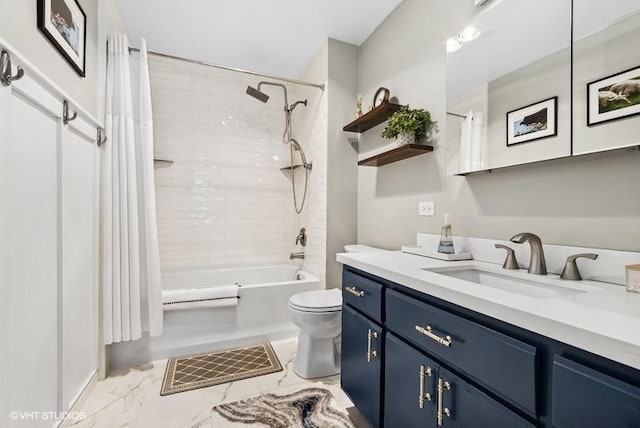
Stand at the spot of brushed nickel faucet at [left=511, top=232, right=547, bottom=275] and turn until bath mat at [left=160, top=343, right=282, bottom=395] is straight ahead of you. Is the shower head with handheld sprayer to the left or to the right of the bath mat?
right

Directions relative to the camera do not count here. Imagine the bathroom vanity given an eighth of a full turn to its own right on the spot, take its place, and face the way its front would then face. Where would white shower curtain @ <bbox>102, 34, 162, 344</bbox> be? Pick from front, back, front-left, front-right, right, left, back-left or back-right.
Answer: front

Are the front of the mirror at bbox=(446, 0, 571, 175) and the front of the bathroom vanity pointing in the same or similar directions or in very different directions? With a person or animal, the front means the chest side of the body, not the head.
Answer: same or similar directions

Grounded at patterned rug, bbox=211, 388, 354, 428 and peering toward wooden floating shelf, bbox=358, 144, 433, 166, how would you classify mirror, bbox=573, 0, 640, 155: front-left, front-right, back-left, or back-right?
front-right

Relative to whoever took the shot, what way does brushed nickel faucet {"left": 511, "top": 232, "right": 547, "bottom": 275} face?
facing the viewer and to the left of the viewer

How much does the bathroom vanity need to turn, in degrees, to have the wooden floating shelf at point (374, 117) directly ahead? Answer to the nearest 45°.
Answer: approximately 90° to its right

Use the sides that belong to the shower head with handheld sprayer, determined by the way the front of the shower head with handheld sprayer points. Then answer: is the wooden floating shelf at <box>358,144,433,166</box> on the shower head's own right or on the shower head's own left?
on the shower head's own left

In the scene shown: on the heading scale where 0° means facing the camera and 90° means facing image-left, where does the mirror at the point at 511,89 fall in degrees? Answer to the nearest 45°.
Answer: approximately 45°

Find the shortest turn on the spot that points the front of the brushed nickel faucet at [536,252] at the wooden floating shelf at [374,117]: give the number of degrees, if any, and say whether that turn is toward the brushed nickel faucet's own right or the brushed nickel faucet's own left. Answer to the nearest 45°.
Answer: approximately 90° to the brushed nickel faucet's own right

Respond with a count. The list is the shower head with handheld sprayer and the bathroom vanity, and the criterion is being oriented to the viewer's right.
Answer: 0
